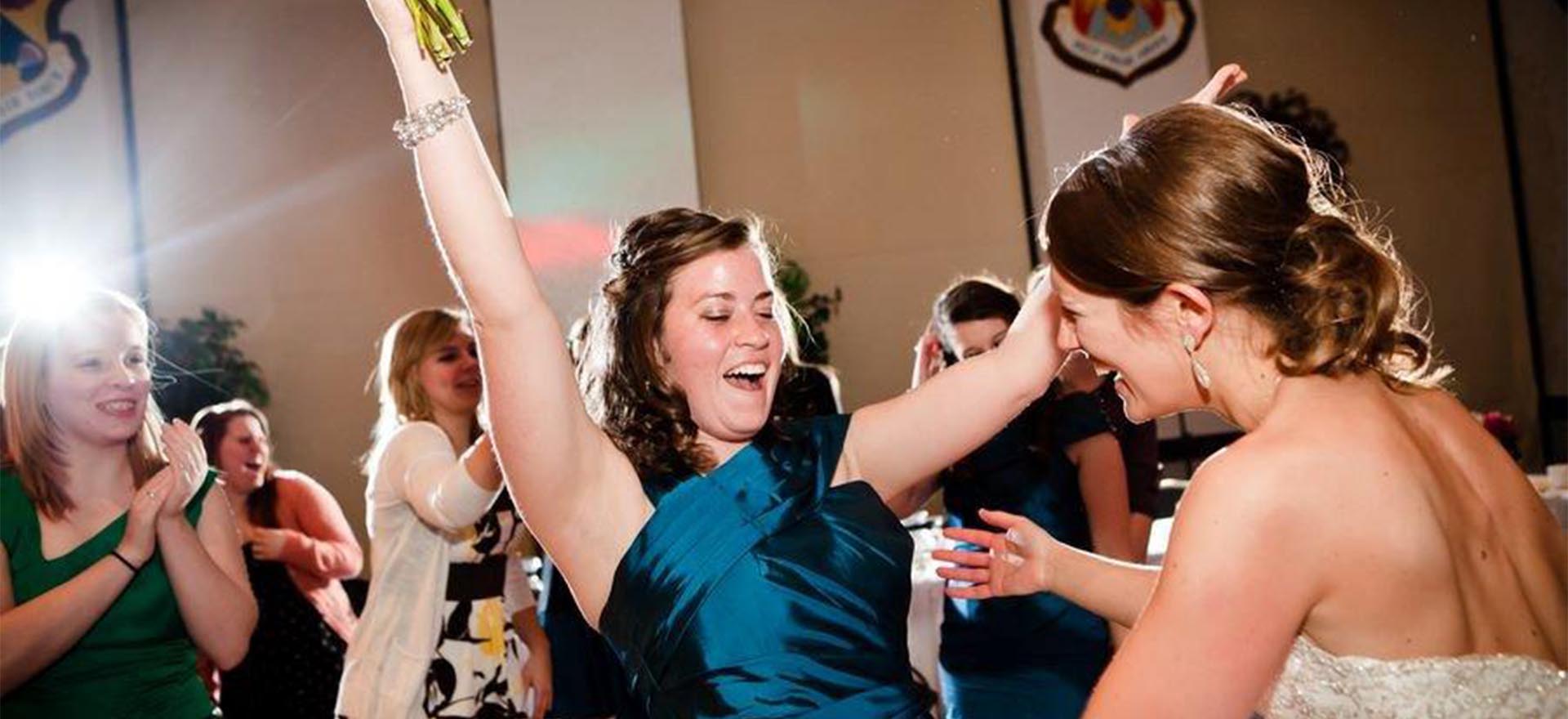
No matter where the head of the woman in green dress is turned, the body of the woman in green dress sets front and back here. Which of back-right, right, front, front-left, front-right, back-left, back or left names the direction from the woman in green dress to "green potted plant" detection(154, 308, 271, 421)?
back-left

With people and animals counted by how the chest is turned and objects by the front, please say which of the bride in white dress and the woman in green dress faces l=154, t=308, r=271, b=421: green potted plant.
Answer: the bride in white dress

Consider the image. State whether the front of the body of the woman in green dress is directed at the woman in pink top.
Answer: no

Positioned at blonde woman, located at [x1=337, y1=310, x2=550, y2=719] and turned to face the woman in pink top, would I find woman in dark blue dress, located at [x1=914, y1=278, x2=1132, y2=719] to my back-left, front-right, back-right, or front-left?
back-right

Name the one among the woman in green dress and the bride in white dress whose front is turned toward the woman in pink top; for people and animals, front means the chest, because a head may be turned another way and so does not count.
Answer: the bride in white dress

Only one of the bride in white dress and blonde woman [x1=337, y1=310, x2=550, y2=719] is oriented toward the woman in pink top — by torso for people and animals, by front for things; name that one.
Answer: the bride in white dress

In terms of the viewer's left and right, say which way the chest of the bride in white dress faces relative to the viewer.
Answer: facing away from the viewer and to the left of the viewer

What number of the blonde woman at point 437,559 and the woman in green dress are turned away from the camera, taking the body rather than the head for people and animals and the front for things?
0

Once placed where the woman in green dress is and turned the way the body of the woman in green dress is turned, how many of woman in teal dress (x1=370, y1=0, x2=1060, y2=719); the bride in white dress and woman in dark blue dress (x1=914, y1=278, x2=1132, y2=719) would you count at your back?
0

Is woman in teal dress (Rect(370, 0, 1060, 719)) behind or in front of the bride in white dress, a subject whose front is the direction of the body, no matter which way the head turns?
in front

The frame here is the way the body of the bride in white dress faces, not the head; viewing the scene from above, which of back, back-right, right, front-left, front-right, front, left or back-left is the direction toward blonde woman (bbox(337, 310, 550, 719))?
front

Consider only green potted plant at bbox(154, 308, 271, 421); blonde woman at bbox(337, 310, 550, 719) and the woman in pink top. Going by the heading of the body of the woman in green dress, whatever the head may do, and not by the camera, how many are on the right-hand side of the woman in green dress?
0

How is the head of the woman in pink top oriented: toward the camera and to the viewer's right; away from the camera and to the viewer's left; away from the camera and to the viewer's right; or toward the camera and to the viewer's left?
toward the camera and to the viewer's right

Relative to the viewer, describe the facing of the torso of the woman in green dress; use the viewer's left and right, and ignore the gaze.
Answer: facing the viewer and to the right of the viewer

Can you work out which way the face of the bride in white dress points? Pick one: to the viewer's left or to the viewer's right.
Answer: to the viewer's left

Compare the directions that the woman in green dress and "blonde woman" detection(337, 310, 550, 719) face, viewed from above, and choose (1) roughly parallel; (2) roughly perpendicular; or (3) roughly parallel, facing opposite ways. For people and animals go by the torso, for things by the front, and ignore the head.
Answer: roughly parallel

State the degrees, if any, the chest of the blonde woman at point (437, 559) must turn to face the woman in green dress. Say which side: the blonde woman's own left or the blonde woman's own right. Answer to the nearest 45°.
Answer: approximately 90° to the blonde woman's own right

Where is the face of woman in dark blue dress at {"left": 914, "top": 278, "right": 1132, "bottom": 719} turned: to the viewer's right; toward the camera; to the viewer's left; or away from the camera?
toward the camera

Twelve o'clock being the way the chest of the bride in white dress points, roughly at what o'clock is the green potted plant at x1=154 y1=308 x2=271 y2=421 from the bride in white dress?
The green potted plant is roughly at 12 o'clock from the bride in white dress.
